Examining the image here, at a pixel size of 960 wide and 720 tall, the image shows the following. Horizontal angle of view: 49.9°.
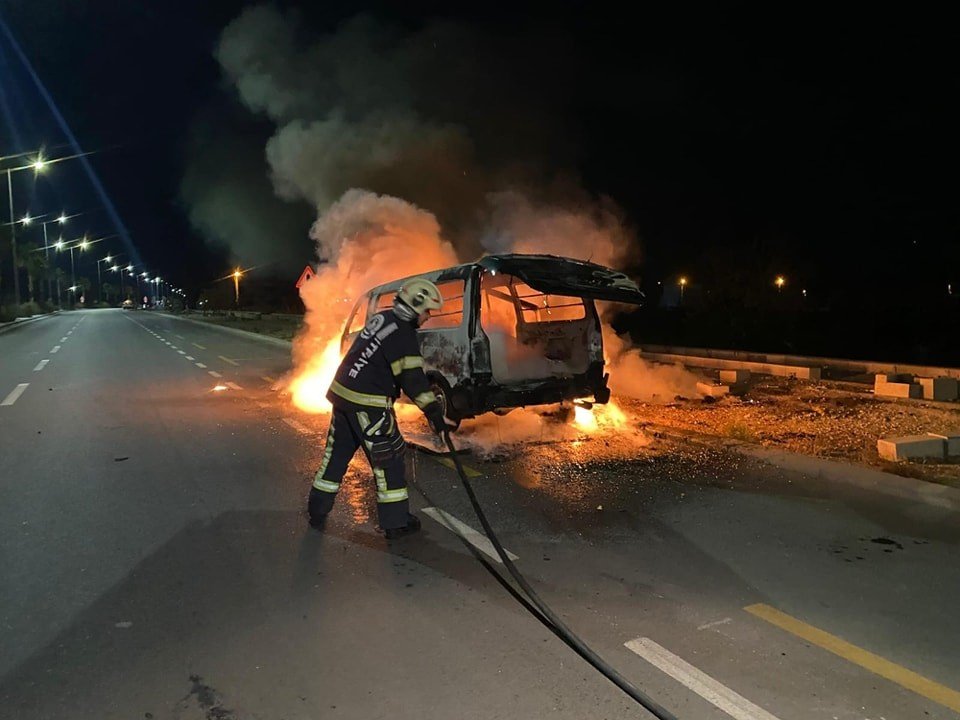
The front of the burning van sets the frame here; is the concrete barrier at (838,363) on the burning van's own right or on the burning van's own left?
on the burning van's own right

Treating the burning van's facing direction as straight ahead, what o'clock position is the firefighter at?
The firefighter is roughly at 8 o'clock from the burning van.

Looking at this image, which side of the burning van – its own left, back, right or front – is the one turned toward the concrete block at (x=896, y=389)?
right

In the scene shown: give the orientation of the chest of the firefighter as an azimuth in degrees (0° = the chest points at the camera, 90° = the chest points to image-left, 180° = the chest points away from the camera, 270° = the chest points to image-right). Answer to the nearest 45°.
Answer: approximately 225°

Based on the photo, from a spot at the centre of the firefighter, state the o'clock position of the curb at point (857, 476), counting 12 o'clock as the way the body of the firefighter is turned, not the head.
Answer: The curb is roughly at 1 o'clock from the firefighter.

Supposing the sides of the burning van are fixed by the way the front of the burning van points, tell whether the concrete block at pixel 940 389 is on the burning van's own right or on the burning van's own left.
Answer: on the burning van's own right

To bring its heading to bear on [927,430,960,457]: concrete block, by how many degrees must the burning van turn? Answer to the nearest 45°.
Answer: approximately 135° to its right

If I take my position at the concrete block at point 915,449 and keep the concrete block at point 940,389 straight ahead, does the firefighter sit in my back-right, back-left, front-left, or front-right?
back-left

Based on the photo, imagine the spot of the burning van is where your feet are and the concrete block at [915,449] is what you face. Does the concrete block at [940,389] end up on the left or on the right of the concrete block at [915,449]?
left

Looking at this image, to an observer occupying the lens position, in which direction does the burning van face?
facing away from the viewer and to the left of the viewer
